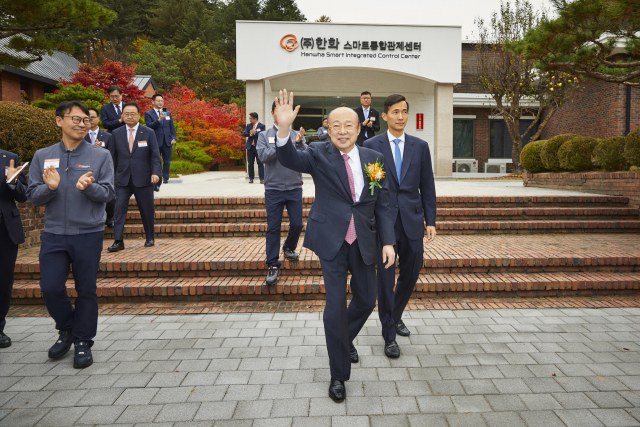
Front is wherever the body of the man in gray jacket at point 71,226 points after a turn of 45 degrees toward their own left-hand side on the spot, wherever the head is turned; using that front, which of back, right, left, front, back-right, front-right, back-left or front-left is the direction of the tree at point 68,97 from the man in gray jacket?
back-left

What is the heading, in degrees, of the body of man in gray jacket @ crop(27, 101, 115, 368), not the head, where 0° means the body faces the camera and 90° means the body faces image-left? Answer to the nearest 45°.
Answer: approximately 0°

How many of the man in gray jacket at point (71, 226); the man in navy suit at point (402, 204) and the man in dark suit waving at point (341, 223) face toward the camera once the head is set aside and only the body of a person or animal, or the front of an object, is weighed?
3

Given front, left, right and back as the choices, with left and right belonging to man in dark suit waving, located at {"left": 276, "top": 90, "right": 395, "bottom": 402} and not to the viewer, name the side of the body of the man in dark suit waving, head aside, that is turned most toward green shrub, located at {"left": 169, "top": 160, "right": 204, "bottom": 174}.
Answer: back

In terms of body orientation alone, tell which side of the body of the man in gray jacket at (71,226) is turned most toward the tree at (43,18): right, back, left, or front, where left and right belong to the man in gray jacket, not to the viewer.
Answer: back

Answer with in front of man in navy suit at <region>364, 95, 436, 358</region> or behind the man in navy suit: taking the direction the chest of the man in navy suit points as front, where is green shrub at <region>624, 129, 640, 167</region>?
behind

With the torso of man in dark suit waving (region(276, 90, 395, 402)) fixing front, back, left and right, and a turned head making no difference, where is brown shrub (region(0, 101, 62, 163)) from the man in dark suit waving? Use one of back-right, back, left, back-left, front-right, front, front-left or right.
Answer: back-right

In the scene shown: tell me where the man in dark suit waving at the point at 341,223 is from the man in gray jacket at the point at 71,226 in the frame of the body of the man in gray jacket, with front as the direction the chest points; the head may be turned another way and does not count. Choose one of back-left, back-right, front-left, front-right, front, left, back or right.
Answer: front-left

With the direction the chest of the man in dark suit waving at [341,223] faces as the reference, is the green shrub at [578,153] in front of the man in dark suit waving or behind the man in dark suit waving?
behind

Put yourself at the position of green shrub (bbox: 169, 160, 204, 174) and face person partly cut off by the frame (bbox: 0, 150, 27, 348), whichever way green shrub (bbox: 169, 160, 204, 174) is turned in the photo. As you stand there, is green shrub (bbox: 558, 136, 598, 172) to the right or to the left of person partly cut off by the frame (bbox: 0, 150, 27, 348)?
left

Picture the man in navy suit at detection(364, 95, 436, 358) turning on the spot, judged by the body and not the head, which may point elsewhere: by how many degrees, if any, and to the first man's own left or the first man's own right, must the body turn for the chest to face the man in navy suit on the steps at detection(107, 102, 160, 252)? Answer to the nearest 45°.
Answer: approximately 135° to the first man's own right
